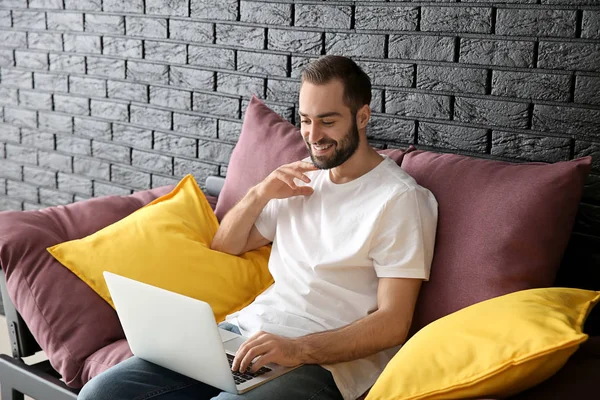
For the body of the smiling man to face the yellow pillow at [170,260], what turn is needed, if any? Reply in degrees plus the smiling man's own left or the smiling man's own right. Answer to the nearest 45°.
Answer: approximately 90° to the smiling man's own right

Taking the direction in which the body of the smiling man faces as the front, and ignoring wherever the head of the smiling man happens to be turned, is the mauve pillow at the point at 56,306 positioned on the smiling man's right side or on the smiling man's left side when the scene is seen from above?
on the smiling man's right side

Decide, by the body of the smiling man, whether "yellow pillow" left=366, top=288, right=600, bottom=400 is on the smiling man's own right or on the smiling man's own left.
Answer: on the smiling man's own left

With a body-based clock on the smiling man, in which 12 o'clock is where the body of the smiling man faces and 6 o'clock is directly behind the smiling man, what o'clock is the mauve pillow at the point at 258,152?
The mauve pillow is roughly at 4 o'clock from the smiling man.

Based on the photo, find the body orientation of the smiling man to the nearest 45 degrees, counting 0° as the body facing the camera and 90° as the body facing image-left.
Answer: approximately 45°
